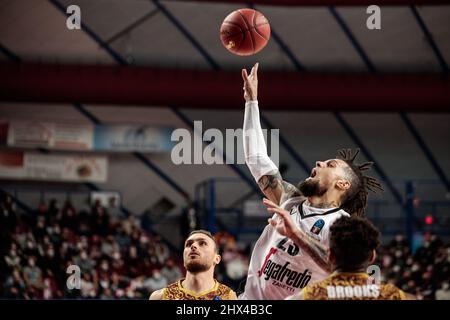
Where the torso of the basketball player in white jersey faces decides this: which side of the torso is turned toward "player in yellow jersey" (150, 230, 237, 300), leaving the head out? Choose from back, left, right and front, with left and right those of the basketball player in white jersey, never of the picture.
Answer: right

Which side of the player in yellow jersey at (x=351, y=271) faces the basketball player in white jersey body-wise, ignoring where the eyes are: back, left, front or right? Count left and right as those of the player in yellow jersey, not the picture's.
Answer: front

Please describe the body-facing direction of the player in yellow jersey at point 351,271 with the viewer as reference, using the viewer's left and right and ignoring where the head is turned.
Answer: facing away from the viewer

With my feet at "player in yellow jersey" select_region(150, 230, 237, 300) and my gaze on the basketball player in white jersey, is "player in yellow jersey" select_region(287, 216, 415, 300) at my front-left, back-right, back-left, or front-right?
front-right

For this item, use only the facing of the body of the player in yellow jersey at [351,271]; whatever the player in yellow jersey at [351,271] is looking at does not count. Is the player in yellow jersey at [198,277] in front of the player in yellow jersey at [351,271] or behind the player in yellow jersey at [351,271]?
in front

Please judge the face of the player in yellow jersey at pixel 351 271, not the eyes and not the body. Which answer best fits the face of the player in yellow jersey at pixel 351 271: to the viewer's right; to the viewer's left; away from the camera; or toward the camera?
away from the camera

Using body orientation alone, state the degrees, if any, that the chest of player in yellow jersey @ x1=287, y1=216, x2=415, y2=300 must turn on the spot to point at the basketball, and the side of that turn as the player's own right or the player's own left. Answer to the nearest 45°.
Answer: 0° — they already face it

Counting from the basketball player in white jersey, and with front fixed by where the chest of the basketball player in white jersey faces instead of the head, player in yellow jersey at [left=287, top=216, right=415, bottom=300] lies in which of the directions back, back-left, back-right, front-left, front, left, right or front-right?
front-left

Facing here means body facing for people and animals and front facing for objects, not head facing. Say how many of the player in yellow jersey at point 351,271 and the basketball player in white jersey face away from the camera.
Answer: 1

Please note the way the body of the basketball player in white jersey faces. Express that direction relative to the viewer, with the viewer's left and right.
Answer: facing the viewer and to the left of the viewer

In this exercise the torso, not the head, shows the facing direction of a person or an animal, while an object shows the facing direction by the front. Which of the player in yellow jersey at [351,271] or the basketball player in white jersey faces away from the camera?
the player in yellow jersey
